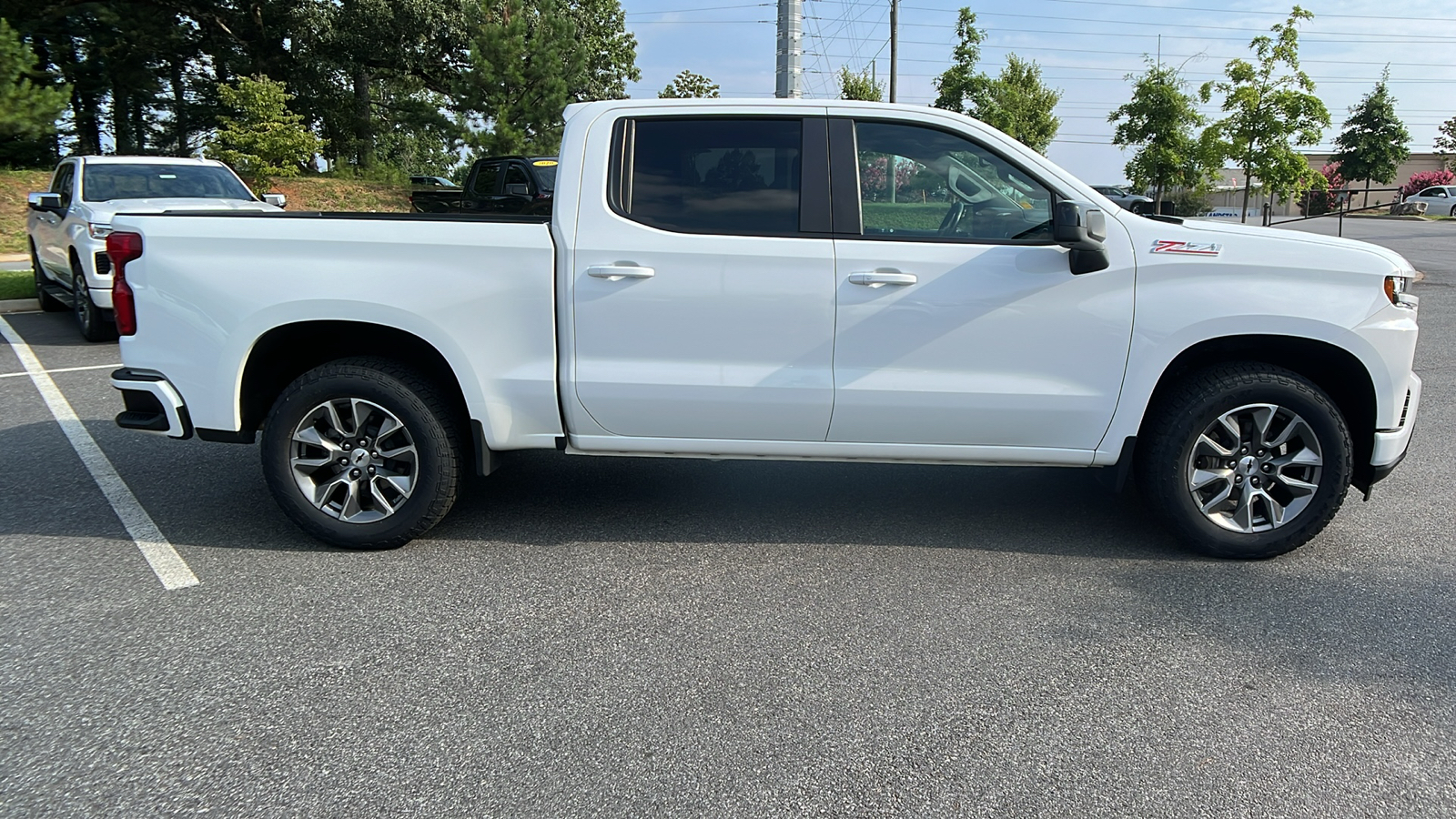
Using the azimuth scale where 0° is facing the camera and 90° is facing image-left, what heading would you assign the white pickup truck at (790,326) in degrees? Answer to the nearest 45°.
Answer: approximately 270°

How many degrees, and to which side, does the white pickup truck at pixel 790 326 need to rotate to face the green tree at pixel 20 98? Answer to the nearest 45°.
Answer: approximately 135° to its left

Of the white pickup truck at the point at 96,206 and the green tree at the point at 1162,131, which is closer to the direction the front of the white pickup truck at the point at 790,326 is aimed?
the green tree

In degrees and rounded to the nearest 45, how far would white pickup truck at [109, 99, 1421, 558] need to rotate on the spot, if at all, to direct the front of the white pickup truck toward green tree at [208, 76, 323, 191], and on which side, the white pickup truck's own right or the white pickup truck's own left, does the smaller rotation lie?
approximately 135° to the white pickup truck's own left

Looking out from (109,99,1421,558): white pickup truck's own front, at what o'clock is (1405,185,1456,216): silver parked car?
The silver parked car is roughly at 10 o'clock from the white pickup truck.

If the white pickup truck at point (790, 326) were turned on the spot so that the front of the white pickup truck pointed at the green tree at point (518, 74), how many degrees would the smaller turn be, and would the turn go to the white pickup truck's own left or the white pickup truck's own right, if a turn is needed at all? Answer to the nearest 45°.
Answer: approximately 90° to the white pickup truck's own left

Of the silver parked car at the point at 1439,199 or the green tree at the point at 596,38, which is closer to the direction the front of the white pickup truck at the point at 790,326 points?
the silver parked car

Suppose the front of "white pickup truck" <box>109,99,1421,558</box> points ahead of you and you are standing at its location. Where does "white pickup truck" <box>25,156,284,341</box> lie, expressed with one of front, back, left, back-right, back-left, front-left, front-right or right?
back-left

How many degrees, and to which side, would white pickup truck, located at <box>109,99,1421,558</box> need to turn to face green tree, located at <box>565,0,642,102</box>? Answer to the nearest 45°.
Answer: approximately 90° to its left

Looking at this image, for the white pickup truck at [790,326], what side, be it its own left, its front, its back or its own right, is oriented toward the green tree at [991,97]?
left

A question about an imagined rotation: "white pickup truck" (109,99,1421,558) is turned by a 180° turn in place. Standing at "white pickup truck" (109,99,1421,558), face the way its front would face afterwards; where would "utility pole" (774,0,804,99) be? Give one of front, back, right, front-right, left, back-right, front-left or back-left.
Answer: right
